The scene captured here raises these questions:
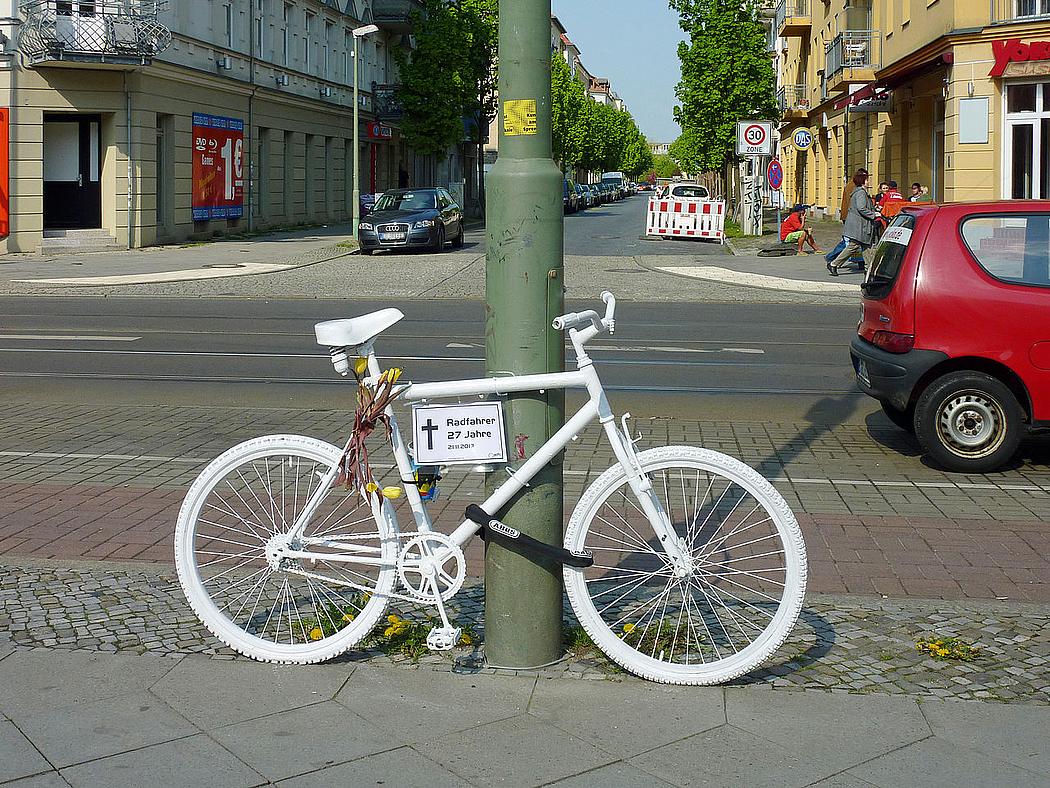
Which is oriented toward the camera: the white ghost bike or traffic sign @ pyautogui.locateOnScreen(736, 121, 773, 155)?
the traffic sign

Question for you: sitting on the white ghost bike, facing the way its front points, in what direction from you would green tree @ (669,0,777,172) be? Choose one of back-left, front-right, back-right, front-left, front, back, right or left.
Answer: left

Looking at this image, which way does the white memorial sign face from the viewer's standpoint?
toward the camera

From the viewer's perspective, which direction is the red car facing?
to the viewer's right

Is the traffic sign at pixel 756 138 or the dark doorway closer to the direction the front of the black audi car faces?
the dark doorway

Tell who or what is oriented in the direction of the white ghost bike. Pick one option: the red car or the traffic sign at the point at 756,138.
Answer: the traffic sign

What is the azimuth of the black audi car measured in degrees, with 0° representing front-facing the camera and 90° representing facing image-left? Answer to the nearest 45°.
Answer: approximately 45°

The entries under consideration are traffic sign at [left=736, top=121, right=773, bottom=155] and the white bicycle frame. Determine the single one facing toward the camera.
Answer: the traffic sign

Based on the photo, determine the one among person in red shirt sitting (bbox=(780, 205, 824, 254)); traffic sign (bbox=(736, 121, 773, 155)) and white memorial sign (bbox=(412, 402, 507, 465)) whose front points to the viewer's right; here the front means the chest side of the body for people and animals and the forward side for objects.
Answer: the person in red shirt sitting

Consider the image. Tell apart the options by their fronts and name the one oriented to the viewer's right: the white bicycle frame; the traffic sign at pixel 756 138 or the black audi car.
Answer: the white bicycle frame
